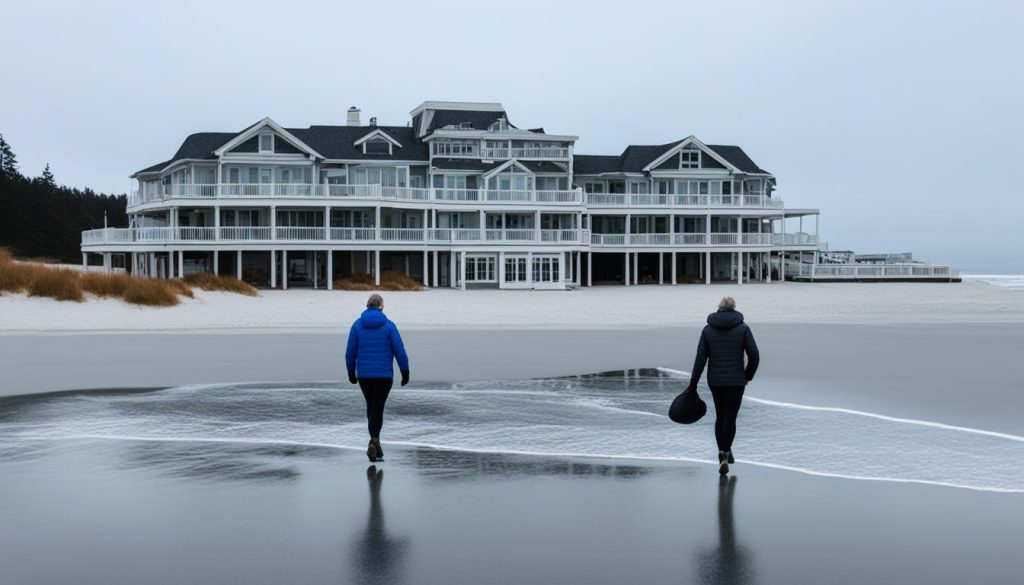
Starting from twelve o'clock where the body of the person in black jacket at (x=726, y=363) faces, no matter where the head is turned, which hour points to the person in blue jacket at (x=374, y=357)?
The person in blue jacket is roughly at 9 o'clock from the person in black jacket.

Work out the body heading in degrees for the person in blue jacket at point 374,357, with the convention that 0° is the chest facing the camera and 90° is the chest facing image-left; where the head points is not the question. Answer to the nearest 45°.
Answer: approximately 180°

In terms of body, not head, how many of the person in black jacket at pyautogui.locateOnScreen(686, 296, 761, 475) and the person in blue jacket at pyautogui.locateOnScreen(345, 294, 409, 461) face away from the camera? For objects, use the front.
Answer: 2

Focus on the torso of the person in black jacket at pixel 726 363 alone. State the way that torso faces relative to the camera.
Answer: away from the camera

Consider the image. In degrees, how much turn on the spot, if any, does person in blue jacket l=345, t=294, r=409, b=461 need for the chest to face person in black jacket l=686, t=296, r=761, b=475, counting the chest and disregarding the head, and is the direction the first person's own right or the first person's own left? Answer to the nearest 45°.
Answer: approximately 90° to the first person's own right
